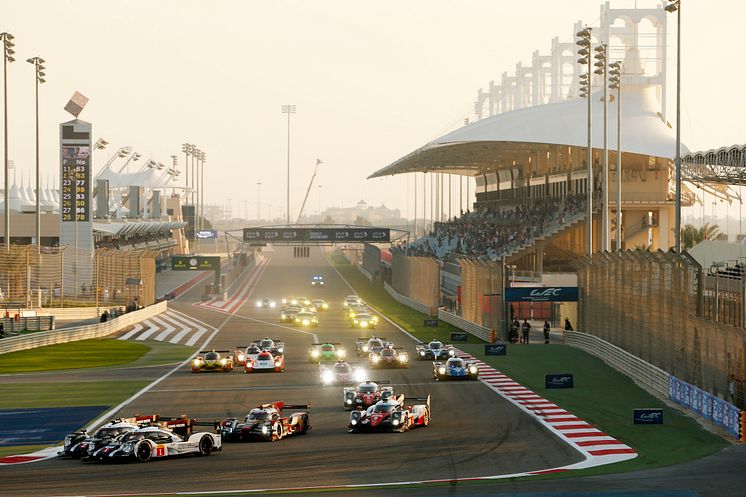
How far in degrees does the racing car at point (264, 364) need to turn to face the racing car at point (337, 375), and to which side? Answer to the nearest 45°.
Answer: approximately 45° to its left

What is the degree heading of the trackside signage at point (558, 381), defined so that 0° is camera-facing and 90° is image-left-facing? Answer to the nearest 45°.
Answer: approximately 0°

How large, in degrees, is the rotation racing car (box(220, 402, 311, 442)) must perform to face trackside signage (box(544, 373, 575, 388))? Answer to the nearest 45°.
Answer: approximately 180°

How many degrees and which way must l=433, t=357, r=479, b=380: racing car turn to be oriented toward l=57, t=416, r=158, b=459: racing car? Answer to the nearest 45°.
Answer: approximately 45° to its right

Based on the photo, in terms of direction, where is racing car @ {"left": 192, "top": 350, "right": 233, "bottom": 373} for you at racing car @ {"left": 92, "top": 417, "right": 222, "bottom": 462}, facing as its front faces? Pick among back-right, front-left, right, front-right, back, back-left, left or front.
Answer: back-right

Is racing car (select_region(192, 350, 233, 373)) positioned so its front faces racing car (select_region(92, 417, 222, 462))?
yes

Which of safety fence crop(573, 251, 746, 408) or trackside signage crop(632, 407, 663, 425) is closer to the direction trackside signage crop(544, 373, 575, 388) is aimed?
the trackside signage

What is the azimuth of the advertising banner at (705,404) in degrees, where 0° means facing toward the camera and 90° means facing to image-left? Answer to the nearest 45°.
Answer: approximately 45°

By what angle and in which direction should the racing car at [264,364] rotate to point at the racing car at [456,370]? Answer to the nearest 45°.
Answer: approximately 45° to its left

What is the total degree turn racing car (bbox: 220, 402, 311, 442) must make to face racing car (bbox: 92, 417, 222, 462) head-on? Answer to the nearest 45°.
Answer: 0° — it already faces it
